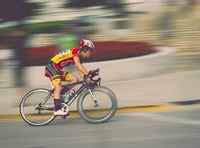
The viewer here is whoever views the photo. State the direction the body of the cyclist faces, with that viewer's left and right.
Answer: facing to the right of the viewer

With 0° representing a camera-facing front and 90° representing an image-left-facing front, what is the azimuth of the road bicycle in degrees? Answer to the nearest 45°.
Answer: approximately 270°
